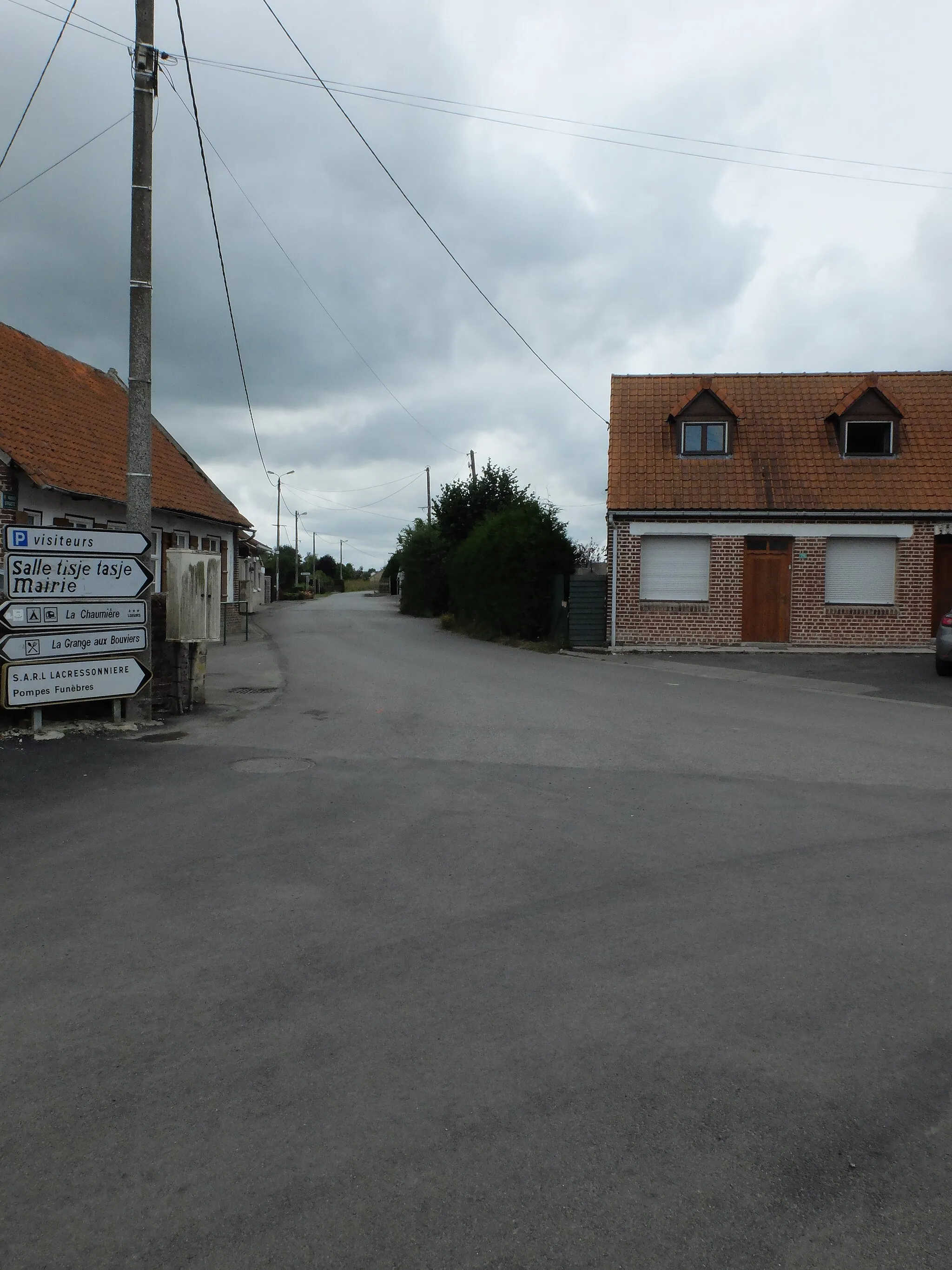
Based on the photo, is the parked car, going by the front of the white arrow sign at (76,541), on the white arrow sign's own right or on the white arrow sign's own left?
on the white arrow sign's own left

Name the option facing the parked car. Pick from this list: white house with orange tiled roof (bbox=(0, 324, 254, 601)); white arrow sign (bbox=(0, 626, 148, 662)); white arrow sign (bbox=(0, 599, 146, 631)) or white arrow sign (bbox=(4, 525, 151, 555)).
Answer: the white house with orange tiled roof

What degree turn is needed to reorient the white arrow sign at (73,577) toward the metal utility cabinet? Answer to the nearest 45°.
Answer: approximately 135° to its left

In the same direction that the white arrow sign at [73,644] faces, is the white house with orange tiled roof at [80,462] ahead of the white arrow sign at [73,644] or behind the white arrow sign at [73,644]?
behind

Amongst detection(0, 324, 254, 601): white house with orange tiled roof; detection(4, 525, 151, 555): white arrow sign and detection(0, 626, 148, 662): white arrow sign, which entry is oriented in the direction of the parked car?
the white house with orange tiled roof

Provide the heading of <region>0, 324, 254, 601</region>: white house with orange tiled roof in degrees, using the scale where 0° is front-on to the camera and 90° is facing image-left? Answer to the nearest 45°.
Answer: approximately 315°

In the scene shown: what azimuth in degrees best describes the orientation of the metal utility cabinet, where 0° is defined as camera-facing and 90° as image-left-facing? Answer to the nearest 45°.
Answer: approximately 315°

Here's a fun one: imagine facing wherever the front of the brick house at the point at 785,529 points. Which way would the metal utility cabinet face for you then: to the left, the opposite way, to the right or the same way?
to the left

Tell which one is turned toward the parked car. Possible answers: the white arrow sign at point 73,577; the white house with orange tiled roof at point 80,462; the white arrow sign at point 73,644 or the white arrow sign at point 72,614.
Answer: the white house with orange tiled roof
